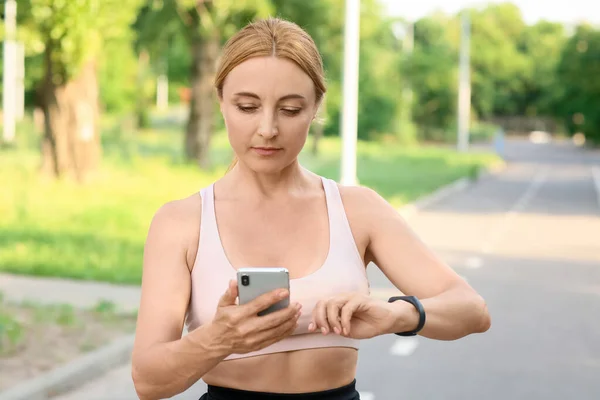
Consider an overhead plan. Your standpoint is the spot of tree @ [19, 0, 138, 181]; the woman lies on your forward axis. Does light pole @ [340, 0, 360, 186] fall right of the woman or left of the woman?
left

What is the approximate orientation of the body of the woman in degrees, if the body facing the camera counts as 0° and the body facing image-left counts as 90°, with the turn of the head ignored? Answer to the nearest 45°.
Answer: approximately 0°

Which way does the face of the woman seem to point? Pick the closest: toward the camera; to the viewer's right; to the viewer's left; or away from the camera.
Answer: toward the camera

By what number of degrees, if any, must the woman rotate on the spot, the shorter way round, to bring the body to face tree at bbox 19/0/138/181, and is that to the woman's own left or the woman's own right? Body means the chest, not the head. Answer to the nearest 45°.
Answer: approximately 180°

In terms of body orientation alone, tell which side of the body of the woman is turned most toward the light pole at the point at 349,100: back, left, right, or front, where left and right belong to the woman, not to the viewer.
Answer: back

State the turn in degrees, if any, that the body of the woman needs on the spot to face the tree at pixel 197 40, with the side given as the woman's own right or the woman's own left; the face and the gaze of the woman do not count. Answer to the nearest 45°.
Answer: approximately 180°
